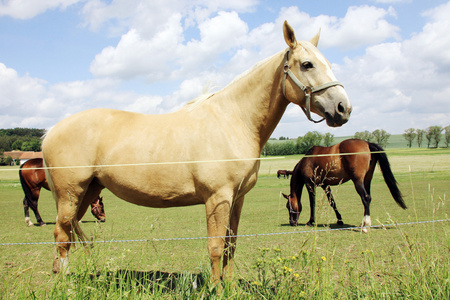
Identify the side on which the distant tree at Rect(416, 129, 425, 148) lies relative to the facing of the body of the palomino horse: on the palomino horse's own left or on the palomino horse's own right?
on the palomino horse's own left

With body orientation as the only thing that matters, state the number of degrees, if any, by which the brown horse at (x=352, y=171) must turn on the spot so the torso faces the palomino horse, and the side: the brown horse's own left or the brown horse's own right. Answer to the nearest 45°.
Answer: approximately 90° to the brown horse's own left

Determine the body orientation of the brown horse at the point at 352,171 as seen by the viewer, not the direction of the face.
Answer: to the viewer's left

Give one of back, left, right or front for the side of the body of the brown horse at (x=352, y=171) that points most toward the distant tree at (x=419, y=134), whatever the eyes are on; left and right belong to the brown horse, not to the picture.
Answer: right

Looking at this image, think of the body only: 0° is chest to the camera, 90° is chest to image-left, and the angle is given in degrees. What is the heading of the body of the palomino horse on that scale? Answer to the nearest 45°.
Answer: approximately 270°

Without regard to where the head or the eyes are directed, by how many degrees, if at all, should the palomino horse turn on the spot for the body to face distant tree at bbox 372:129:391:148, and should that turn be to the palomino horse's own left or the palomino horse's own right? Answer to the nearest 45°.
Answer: approximately 45° to the palomino horse's own left

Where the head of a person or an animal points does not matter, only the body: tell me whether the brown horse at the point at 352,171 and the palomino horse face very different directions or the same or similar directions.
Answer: very different directions

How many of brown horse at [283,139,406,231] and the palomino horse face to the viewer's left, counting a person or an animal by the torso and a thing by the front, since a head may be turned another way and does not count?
1
